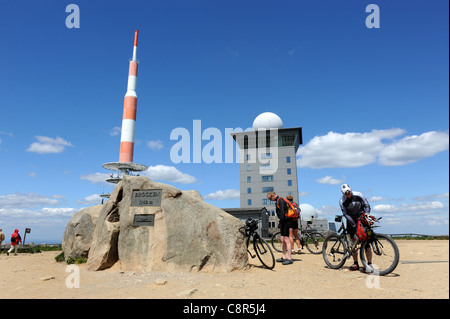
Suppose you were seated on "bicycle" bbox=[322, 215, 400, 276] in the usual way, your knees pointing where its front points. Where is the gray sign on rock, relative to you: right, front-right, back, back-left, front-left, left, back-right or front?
back-right

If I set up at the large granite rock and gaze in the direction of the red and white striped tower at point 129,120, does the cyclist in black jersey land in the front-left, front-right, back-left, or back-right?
back-right

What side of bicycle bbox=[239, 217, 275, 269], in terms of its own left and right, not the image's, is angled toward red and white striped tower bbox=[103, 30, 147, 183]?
back

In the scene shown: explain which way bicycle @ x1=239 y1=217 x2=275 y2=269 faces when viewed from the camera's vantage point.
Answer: facing the viewer and to the right of the viewer

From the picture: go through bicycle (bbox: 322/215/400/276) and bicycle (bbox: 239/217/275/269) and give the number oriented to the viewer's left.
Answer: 0

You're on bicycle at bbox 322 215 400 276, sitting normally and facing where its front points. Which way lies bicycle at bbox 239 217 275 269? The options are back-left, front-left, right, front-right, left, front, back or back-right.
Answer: back-right

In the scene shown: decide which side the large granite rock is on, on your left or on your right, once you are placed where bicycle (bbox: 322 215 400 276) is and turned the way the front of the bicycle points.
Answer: on your right

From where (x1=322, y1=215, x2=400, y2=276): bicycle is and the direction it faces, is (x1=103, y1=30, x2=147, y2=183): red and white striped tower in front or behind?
behind

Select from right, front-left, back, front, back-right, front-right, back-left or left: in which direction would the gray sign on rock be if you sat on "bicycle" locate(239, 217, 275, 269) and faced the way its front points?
back-right

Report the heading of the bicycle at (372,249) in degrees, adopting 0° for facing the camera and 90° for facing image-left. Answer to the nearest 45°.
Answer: approximately 315°
